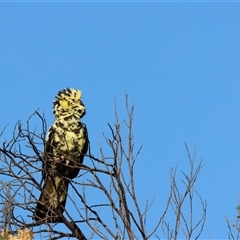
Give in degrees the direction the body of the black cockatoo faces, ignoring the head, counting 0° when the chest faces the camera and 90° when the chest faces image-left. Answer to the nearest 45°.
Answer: approximately 315°
